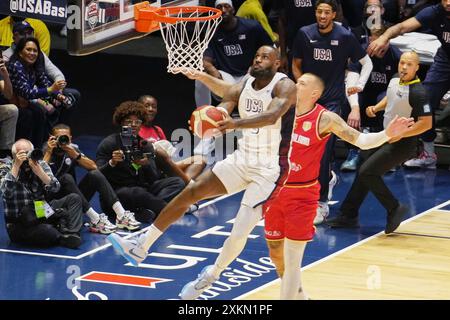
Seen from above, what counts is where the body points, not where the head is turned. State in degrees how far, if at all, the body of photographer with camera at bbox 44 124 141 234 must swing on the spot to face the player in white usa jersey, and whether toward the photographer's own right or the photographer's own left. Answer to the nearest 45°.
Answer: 0° — they already face them

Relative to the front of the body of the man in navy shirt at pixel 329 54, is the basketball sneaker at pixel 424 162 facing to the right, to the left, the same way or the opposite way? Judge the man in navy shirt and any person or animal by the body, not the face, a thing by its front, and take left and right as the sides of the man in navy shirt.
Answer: to the right

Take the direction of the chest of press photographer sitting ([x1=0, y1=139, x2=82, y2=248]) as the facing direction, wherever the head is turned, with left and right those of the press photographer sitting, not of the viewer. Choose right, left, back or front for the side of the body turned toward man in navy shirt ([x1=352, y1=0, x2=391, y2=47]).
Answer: left

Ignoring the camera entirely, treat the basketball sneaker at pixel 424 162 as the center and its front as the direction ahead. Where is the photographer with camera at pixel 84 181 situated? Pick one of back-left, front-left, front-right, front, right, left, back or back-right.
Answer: front-left

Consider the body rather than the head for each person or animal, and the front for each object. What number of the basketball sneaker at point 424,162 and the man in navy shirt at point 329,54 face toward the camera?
1

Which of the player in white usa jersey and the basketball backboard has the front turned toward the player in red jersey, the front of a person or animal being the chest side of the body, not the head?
the basketball backboard

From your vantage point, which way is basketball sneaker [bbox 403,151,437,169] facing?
to the viewer's left

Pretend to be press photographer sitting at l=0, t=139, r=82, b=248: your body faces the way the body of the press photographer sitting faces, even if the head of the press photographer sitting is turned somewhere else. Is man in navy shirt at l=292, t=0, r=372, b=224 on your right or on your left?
on your left

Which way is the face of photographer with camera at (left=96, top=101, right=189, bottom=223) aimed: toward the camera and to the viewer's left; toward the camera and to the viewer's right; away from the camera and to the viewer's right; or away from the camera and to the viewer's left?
toward the camera and to the viewer's right
